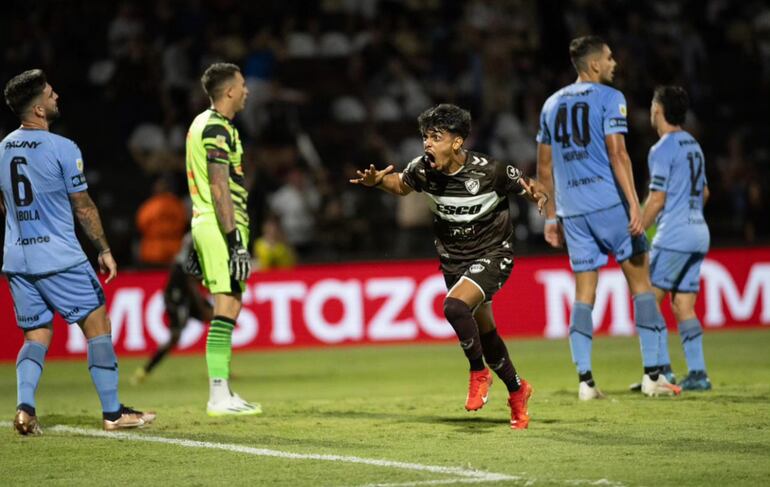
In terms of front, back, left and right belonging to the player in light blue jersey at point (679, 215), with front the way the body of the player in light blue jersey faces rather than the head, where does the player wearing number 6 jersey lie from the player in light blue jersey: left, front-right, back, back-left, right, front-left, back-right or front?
left

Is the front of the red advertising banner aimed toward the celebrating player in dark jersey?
yes

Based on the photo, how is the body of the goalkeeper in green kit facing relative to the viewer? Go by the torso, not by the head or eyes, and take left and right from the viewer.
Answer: facing to the right of the viewer

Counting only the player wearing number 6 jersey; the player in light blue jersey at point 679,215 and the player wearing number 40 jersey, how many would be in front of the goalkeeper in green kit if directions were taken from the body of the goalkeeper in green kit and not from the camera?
2

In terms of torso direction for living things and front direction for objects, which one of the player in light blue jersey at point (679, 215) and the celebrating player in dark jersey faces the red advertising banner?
the player in light blue jersey

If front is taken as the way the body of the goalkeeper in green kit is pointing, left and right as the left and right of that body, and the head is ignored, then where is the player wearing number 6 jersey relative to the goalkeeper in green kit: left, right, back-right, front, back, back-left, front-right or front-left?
back-right

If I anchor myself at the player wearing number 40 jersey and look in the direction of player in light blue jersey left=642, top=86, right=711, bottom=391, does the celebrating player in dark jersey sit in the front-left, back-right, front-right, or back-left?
back-right

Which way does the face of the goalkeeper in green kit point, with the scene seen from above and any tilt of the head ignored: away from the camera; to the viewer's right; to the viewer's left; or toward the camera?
to the viewer's right

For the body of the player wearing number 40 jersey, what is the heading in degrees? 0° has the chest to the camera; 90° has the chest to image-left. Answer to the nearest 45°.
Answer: approximately 225°

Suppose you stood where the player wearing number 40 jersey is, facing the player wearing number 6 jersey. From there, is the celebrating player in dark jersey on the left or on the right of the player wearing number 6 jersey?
left

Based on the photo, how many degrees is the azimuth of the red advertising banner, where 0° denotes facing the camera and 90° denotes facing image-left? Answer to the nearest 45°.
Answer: approximately 0°

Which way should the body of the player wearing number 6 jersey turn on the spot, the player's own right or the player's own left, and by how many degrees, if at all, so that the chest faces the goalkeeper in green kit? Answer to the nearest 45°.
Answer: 0° — they already face them

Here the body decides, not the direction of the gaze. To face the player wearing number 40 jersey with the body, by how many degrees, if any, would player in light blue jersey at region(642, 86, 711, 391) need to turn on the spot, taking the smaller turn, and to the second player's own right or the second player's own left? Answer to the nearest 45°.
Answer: approximately 90° to the second player's own left

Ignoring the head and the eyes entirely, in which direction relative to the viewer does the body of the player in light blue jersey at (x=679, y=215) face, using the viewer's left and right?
facing away from the viewer and to the left of the viewer

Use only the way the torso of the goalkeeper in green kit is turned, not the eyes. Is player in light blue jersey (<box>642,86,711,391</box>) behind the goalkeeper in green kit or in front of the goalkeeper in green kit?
in front

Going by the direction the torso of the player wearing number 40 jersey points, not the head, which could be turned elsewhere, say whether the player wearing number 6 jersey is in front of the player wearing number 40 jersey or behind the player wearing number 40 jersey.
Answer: behind

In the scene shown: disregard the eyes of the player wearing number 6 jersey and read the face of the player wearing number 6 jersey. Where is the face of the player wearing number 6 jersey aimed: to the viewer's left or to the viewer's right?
to the viewer's right
